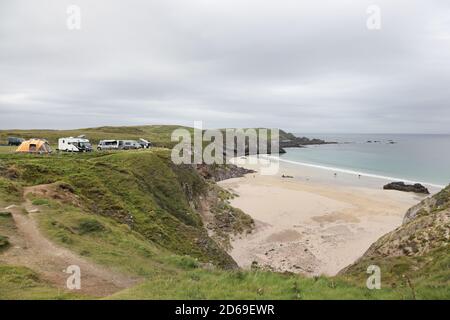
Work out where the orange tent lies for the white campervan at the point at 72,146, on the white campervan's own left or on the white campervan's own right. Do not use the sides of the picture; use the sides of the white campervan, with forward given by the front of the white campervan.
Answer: on the white campervan's own right

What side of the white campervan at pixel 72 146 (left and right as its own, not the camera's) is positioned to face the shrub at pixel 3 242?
right

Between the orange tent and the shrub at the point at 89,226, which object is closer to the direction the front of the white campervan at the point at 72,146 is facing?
the shrub

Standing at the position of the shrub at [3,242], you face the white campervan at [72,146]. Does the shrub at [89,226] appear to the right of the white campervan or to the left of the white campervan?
right

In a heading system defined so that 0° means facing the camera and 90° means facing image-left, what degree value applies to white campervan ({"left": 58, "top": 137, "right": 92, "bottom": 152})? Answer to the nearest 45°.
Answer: approximately 270°

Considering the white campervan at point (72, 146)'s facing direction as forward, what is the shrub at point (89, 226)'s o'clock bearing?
The shrub is roughly at 3 o'clock from the white campervan.
